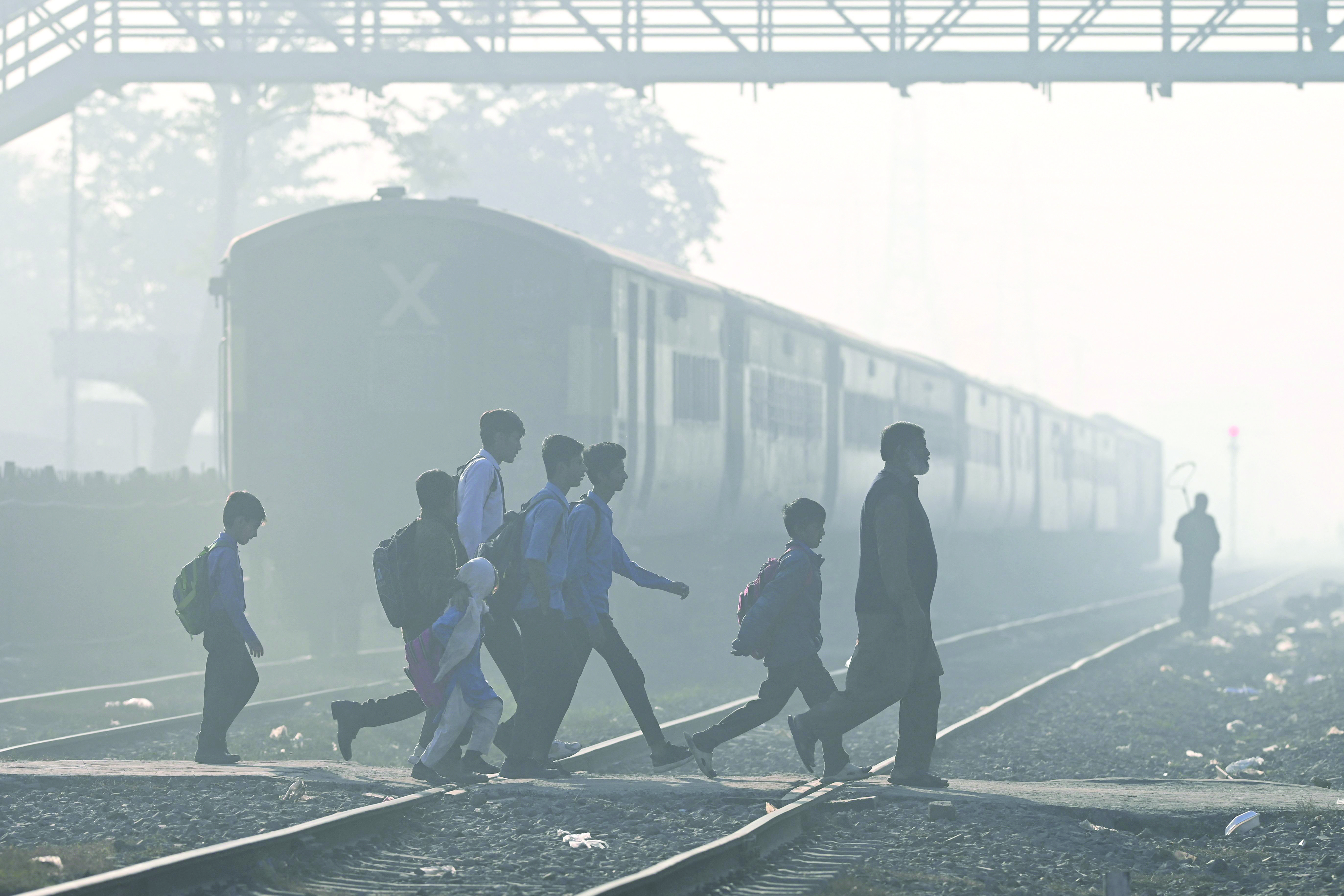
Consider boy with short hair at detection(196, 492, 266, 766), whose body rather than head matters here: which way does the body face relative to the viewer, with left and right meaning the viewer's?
facing to the right of the viewer

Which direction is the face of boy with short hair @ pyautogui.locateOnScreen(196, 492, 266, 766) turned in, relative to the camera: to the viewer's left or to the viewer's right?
to the viewer's right

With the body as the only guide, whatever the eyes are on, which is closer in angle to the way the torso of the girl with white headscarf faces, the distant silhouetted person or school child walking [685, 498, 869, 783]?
the school child walking

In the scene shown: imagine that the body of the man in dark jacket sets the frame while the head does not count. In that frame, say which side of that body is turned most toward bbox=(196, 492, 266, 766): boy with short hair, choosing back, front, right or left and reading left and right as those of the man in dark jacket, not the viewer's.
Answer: back

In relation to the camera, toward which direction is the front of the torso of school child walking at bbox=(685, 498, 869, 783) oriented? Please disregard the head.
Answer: to the viewer's right

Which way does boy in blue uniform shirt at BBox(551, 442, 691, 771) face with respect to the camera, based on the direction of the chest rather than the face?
to the viewer's right

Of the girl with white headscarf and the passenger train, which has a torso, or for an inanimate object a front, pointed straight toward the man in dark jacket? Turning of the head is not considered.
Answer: the girl with white headscarf

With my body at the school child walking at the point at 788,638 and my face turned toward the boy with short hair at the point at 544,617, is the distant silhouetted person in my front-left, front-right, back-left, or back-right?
back-right

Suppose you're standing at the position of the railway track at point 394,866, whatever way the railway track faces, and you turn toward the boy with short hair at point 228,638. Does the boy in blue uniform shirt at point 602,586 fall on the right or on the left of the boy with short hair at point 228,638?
right

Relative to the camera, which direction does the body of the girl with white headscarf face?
to the viewer's right

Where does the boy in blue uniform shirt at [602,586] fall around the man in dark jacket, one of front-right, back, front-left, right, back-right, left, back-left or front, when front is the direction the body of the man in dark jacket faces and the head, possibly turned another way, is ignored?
back

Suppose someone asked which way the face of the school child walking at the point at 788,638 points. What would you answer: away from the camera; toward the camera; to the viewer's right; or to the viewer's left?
to the viewer's right

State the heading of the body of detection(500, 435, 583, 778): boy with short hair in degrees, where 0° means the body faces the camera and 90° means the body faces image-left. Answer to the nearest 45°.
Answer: approximately 270°
